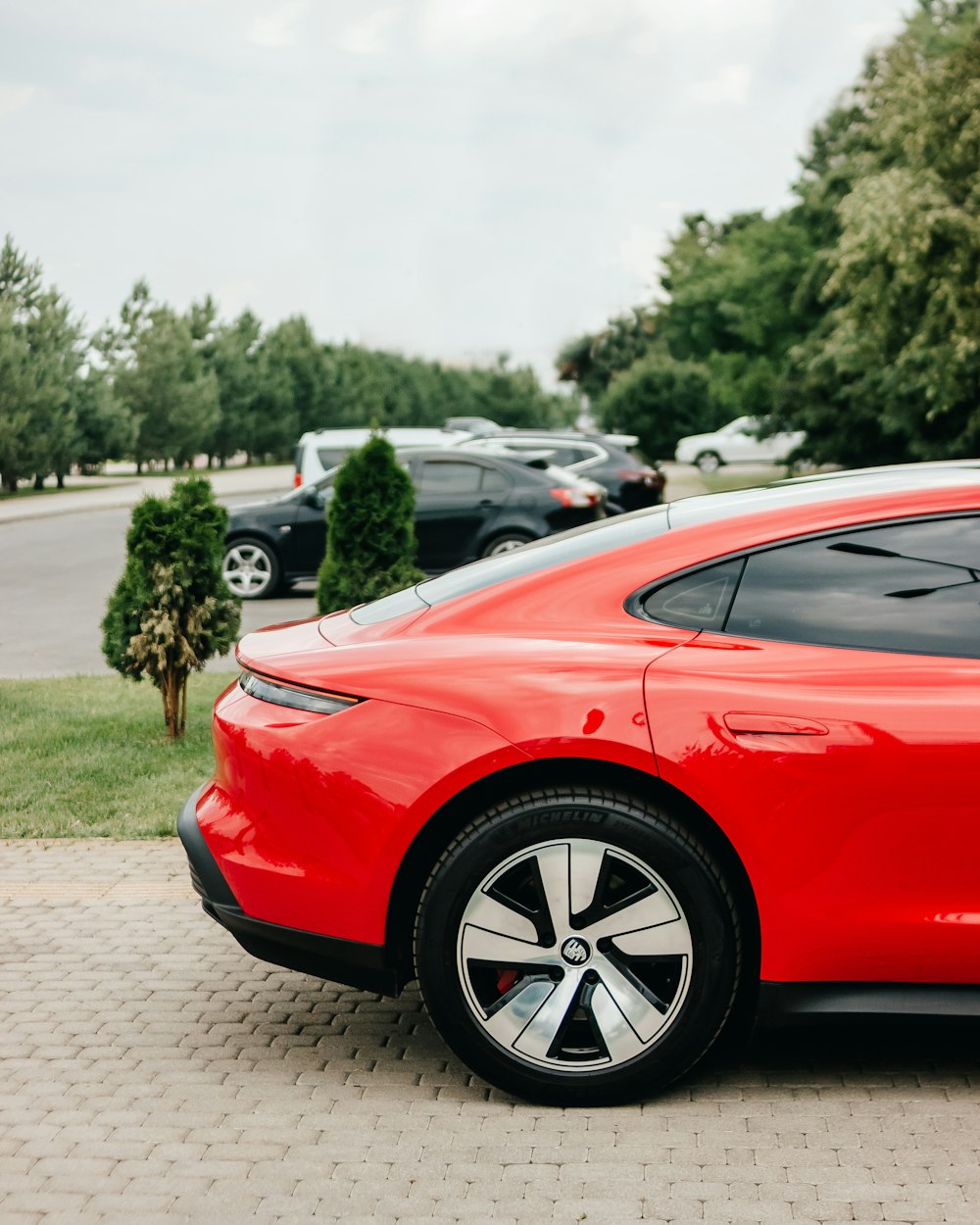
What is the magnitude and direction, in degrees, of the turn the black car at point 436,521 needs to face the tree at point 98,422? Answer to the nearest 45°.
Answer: approximately 90° to its right

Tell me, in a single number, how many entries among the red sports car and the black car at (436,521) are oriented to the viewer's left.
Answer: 1

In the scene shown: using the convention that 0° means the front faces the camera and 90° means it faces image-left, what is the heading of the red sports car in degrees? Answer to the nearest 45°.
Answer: approximately 270°

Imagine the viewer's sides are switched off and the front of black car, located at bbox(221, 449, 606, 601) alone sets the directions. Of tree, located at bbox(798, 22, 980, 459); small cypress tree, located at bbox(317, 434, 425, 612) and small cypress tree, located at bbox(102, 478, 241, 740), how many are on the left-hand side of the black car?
2

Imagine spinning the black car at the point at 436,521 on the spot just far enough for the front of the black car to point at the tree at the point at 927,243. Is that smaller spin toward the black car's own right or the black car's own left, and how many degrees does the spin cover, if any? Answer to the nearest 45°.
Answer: approximately 135° to the black car's own right

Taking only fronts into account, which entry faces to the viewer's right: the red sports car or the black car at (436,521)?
the red sports car

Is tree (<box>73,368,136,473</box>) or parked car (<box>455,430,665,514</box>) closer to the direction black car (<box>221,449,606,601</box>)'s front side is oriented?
the tree

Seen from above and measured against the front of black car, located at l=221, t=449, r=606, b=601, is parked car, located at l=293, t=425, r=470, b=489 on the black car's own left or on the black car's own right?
on the black car's own right

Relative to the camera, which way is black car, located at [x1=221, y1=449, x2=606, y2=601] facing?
to the viewer's left

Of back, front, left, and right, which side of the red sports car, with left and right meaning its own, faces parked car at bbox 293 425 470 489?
left

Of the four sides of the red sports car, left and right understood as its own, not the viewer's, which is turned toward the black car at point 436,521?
left

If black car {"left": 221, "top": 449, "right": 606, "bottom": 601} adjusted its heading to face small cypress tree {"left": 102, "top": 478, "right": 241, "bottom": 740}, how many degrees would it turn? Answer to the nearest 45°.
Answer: approximately 90° to its left

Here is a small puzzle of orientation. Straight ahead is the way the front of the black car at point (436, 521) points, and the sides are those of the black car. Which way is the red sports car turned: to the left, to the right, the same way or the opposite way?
the opposite way
